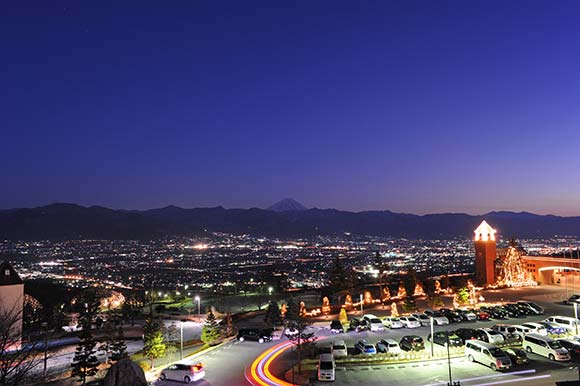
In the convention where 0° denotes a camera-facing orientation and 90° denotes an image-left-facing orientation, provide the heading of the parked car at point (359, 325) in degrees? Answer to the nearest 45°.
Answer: approximately 315°

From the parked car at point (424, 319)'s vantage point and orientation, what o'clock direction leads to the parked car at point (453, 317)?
the parked car at point (453, 317) is roughly at 10 o'clock from the parked car at point (424, 319).

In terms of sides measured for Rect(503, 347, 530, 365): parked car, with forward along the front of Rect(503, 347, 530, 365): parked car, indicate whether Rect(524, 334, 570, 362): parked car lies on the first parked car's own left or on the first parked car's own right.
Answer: on the first parked car's own left

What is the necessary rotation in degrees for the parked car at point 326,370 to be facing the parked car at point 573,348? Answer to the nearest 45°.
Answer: approximately 90° to its left

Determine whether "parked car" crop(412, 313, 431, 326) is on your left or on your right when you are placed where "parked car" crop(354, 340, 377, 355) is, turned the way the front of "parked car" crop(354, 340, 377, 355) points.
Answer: on your left

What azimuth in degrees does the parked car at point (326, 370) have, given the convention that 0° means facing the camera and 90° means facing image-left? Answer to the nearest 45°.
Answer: approximately 0°

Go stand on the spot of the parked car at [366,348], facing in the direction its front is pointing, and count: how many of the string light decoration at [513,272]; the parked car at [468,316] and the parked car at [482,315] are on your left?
3
